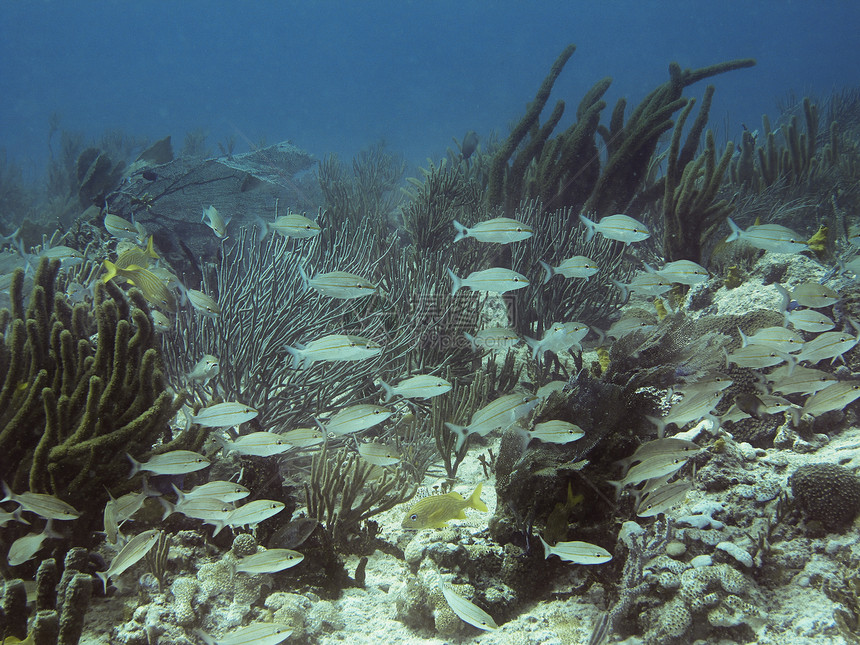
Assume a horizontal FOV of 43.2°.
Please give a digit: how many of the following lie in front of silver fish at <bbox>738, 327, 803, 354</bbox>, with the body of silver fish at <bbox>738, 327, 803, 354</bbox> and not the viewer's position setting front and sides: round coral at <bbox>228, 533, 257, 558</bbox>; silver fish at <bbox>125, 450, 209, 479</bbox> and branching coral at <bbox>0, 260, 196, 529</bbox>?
0

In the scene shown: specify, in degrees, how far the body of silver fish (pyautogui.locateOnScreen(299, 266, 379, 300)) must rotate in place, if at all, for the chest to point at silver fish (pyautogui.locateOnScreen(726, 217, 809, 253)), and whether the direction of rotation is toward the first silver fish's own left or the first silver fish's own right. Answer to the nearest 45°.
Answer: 0° — it already faces it

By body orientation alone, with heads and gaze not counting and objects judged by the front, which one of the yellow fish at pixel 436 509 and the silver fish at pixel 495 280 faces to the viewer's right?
the silver fish

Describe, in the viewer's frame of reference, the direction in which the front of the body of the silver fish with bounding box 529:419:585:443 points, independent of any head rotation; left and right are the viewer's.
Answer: facing to the right of the viewer

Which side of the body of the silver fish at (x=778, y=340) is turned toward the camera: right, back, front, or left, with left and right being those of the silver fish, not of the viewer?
right

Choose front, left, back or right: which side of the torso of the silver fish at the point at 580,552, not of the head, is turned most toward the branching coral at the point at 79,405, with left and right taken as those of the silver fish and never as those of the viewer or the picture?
back

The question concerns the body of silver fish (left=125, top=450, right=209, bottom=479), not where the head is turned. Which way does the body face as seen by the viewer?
to the viewer's right

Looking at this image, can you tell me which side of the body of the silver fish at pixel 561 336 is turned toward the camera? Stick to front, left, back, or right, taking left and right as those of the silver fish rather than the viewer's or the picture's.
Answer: right

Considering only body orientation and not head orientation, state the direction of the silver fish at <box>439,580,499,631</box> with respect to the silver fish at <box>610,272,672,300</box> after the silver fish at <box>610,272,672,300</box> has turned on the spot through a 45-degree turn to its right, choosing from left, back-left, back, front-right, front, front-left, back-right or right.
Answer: front-right

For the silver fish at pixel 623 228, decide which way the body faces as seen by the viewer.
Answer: to the viewer's right

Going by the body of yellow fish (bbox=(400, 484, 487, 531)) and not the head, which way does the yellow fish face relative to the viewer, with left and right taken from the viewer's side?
facing to the left of the viewer

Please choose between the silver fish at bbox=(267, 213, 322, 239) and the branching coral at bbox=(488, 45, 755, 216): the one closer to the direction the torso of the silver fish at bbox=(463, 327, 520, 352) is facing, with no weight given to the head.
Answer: the branching coral

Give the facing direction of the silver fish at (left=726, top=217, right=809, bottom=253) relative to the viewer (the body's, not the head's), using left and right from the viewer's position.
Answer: facing to the right of the viewer
